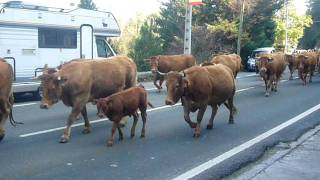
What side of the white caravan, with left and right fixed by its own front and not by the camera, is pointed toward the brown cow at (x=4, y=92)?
right

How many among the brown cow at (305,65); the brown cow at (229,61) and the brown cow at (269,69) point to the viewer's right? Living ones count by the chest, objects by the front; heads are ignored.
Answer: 0

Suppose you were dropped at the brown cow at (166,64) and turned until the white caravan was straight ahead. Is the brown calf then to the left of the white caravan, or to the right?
left

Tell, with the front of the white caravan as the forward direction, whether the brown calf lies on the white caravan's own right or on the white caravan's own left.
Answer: on the white caravan's own right

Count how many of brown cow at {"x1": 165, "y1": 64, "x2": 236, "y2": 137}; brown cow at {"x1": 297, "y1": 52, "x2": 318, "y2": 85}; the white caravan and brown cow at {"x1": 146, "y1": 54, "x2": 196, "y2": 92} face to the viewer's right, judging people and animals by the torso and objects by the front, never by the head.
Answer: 1

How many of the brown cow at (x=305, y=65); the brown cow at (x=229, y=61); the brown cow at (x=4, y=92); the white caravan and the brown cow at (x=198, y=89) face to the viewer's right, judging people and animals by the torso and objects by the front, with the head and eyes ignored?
1

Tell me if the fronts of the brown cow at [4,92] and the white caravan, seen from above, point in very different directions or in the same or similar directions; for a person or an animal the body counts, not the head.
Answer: very different directions

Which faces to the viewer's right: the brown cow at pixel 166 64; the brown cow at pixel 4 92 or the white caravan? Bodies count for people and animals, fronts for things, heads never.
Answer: the white caravan

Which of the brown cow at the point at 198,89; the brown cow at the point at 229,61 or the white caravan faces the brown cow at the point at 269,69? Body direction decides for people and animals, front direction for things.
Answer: the white caravan

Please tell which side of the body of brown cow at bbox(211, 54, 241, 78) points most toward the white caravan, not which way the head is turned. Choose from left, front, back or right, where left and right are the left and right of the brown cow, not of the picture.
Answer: front

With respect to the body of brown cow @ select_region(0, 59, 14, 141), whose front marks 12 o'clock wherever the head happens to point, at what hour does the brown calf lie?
The brown calf is roughly at 7 o'clock from the brown cow.

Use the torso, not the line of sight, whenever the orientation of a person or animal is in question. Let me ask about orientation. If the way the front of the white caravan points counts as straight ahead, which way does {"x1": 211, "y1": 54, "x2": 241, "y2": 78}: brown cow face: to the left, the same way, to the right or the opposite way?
the opposite way

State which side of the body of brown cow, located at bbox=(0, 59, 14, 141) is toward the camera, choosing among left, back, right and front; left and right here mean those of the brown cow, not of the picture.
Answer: left

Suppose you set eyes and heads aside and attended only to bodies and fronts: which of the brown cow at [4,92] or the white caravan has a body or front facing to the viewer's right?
the white caravan

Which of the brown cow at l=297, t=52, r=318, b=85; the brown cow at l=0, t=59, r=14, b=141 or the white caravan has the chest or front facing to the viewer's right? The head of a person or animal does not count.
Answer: the white caravan

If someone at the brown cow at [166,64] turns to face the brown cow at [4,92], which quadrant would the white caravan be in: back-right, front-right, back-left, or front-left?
front-right

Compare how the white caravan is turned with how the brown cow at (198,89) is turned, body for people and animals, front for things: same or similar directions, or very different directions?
very different directions

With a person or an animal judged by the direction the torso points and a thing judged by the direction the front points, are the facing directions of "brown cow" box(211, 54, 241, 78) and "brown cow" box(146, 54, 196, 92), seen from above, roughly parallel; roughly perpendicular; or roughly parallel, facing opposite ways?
roughly parallel
